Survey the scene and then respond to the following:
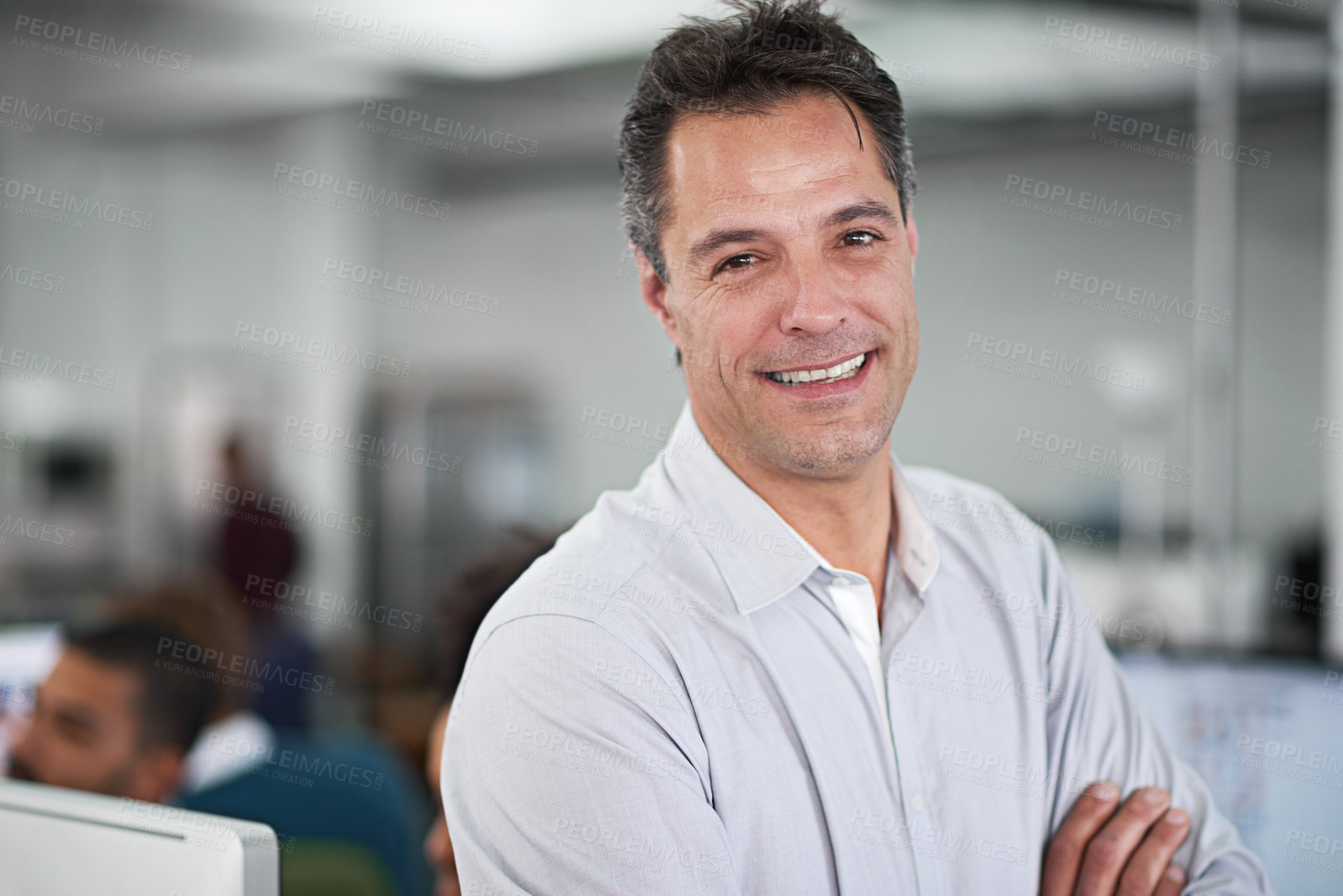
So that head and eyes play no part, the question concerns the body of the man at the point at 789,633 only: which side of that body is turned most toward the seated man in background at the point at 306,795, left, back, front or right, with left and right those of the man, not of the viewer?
back

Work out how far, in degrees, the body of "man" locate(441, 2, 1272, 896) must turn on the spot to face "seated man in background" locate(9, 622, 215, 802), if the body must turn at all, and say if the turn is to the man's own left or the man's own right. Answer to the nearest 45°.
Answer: approximately 180°

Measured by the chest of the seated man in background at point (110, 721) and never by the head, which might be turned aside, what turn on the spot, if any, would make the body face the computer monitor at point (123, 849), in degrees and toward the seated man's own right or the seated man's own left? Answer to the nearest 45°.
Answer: approximately 45° to the seated man's own left

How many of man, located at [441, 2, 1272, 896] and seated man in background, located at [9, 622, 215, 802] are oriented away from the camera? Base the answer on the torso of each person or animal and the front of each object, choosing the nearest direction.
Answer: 0

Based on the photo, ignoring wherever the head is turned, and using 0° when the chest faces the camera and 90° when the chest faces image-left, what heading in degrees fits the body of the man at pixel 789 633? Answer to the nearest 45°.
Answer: approximately 315°

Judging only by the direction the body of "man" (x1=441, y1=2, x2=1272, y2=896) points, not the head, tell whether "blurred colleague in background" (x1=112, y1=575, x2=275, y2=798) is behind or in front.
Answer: behind

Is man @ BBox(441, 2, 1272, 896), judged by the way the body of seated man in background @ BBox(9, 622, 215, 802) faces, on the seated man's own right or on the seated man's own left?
on the seated man's own left
